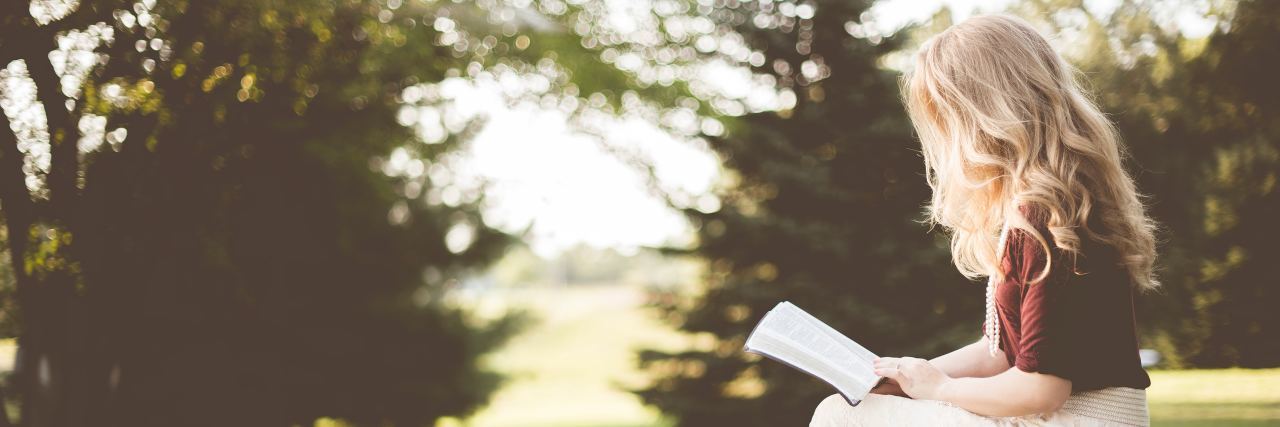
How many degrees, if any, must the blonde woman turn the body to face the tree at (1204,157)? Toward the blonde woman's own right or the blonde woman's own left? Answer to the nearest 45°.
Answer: approximately 90° to the blonde woman's own right

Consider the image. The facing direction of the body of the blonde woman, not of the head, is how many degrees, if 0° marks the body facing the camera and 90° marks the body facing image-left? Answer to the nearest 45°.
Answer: approximately 90°
